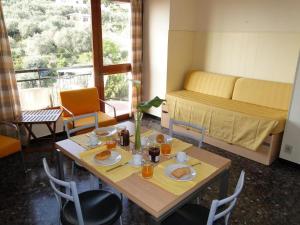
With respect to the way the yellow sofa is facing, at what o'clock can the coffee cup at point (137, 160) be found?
The coffee cup is roughly at 11 o'clock from the yellow sofa.

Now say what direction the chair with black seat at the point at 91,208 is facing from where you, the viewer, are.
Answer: facing away from the viewer and to the right of the viewer

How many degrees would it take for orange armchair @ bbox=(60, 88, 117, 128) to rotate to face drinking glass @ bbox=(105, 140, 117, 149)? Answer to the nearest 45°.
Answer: approximately 45° to its right

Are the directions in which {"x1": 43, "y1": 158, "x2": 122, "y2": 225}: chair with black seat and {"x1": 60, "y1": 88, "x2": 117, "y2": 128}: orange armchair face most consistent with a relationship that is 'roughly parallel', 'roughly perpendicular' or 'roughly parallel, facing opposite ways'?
roughly perpendicular

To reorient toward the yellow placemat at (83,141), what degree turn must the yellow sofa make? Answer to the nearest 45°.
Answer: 0° — it already faces it

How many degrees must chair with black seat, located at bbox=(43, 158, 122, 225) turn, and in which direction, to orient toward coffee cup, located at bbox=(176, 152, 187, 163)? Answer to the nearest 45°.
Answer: approximately 45° to its right

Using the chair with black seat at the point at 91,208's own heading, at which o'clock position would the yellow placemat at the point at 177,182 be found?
The yellow placemat is roughly at 2 o'clock from the chair with black seat.

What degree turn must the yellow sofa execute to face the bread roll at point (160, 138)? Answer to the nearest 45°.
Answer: approximately 45° to its left

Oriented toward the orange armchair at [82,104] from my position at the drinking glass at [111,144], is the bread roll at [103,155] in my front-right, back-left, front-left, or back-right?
back-left
